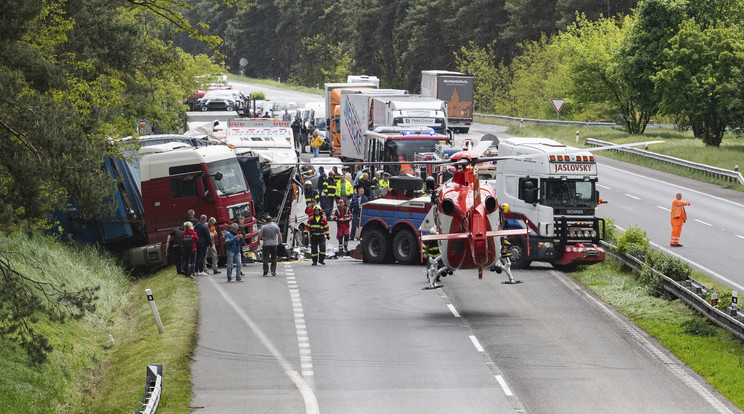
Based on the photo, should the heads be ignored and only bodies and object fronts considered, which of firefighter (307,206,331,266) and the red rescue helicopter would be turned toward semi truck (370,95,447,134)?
the red rescue helicopter

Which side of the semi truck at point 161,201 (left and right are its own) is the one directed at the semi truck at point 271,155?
left

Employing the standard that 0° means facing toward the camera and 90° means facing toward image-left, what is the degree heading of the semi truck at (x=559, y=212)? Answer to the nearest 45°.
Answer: approximately 315°

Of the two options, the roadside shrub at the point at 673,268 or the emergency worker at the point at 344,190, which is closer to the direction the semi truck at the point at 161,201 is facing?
the roadside shrub

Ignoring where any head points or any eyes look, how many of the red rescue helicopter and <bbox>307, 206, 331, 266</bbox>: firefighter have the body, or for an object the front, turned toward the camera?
1

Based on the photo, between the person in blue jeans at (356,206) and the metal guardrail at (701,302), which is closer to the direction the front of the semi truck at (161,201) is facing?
the metal guardrail

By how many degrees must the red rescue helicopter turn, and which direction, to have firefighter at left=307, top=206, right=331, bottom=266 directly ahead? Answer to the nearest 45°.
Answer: approximately 45° to its left

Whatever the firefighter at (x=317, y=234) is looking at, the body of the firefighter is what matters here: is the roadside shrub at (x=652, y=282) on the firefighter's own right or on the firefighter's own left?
on the firefighter's own left
